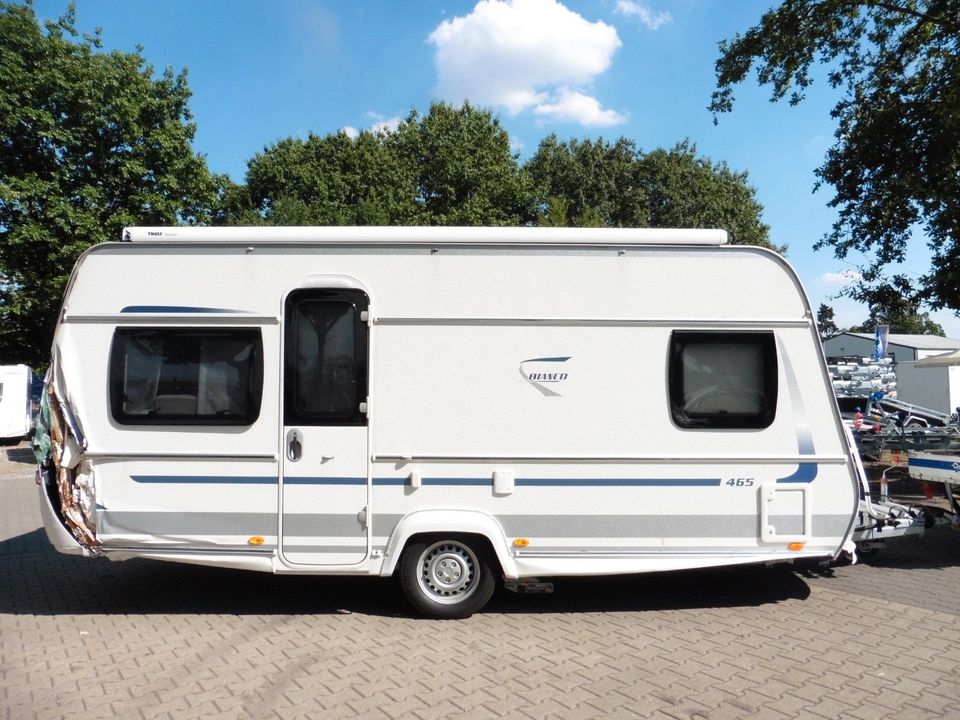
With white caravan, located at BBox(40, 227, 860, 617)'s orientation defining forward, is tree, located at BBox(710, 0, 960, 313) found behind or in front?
in front

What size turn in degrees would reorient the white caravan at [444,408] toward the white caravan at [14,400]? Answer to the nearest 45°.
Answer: approximately 135° to its left

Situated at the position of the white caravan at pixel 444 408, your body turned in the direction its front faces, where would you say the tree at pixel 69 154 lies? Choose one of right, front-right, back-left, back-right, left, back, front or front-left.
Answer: back-left

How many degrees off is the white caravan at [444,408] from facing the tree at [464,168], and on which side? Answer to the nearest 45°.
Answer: approximately 90° to its left

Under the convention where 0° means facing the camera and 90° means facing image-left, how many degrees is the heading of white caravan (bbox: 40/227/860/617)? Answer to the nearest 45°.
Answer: approximately 270°

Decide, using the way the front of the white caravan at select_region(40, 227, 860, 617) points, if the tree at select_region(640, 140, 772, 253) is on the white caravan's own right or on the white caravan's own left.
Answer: on the white caravan's own left

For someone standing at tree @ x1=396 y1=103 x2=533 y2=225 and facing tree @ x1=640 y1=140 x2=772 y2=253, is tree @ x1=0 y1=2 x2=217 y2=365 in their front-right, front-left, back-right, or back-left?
back-right
